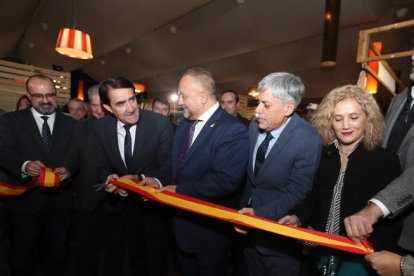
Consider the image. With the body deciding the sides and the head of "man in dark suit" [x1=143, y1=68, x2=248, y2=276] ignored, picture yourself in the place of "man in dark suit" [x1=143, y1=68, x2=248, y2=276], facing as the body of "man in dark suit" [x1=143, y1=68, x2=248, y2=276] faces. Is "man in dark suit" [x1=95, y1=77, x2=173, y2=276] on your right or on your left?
on your right

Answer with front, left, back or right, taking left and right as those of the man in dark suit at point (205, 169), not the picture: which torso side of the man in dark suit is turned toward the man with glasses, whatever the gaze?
right
